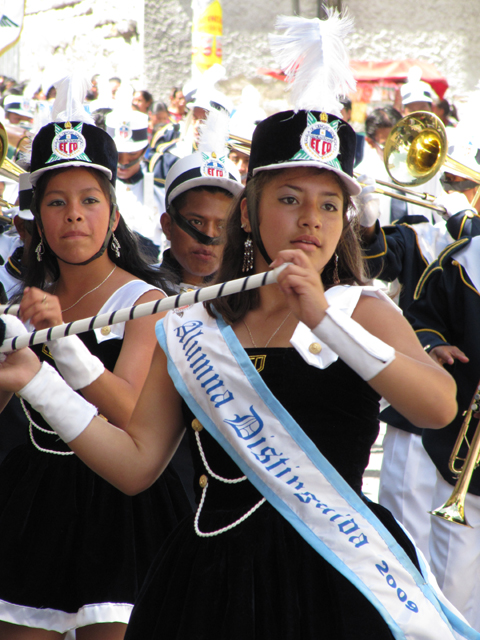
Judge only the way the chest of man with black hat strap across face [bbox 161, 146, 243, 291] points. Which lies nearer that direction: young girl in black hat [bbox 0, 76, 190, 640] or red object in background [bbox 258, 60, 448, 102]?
the young girl in black hat

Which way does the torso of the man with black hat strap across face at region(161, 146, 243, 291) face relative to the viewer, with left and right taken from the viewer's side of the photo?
facing the viewer and to the right of the viewer

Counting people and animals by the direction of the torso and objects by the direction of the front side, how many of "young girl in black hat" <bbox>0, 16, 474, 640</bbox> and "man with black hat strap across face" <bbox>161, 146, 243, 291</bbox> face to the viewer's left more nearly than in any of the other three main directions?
0

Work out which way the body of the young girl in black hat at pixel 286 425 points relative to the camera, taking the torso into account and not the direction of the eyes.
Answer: toward the camera

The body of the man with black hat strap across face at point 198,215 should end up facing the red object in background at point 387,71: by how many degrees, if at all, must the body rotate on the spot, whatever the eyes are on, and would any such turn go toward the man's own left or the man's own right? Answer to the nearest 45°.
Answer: approximately 135° to the man's own left

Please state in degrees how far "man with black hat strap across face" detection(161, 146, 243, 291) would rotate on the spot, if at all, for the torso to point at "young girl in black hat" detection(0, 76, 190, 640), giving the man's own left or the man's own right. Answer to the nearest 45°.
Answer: approximately 45° to the man's own right

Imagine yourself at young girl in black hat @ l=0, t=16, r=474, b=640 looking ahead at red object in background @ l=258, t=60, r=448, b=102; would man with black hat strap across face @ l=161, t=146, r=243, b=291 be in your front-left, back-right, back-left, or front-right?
front-left

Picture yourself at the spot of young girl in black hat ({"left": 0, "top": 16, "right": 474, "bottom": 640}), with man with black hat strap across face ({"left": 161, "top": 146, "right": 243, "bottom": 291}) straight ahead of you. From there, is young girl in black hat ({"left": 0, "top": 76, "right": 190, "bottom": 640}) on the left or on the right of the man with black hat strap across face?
left

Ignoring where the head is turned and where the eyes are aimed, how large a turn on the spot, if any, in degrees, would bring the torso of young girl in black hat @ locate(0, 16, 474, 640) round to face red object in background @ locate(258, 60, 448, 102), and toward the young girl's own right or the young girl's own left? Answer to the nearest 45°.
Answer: approximately 180°

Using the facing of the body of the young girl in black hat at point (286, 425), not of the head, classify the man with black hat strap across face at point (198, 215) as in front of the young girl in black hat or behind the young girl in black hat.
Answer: behind

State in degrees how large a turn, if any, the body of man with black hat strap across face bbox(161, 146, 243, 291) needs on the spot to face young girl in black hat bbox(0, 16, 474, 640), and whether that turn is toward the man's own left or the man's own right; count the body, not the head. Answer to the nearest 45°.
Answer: approximately 45° to the man's own right
